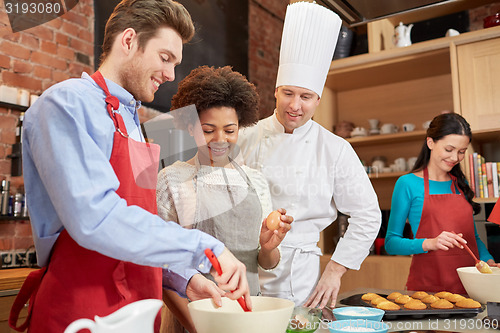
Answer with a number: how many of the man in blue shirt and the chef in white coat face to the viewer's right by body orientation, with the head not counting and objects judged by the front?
1

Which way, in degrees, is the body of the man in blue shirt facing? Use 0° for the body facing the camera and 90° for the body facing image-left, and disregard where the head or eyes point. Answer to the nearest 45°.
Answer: approximately 270°

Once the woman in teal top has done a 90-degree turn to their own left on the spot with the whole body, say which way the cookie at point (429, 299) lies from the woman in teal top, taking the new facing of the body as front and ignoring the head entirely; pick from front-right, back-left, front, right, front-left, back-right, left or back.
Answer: back-right

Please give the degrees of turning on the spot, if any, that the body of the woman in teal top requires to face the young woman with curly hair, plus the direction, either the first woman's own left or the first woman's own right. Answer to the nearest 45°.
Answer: approximately 90° to the first woman's own right

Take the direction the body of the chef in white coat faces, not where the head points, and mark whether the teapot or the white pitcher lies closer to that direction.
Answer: the white pitcher

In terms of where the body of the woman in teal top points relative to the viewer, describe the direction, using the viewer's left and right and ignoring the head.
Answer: facing the viewer and to the right of the viewer

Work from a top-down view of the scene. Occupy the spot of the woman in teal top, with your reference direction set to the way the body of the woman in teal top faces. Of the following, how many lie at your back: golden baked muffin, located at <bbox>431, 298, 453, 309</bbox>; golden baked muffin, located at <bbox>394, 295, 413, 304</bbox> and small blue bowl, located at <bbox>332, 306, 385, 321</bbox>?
0

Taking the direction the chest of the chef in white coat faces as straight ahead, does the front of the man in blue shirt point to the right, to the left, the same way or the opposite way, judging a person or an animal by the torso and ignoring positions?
to the left

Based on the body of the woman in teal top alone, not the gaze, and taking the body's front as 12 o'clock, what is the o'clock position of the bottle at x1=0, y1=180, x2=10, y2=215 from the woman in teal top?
The bottle is roughly at 4 o'clock from the woman in teal top.

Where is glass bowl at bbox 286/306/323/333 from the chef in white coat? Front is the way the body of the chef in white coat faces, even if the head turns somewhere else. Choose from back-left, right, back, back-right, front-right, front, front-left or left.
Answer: front

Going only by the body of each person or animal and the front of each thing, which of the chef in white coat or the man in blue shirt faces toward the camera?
the chef in white coat

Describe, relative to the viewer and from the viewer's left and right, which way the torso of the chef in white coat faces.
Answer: facing the viewer

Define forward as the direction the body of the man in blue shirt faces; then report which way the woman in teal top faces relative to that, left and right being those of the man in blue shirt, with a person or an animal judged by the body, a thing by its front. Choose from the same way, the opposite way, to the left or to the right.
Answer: to the right
